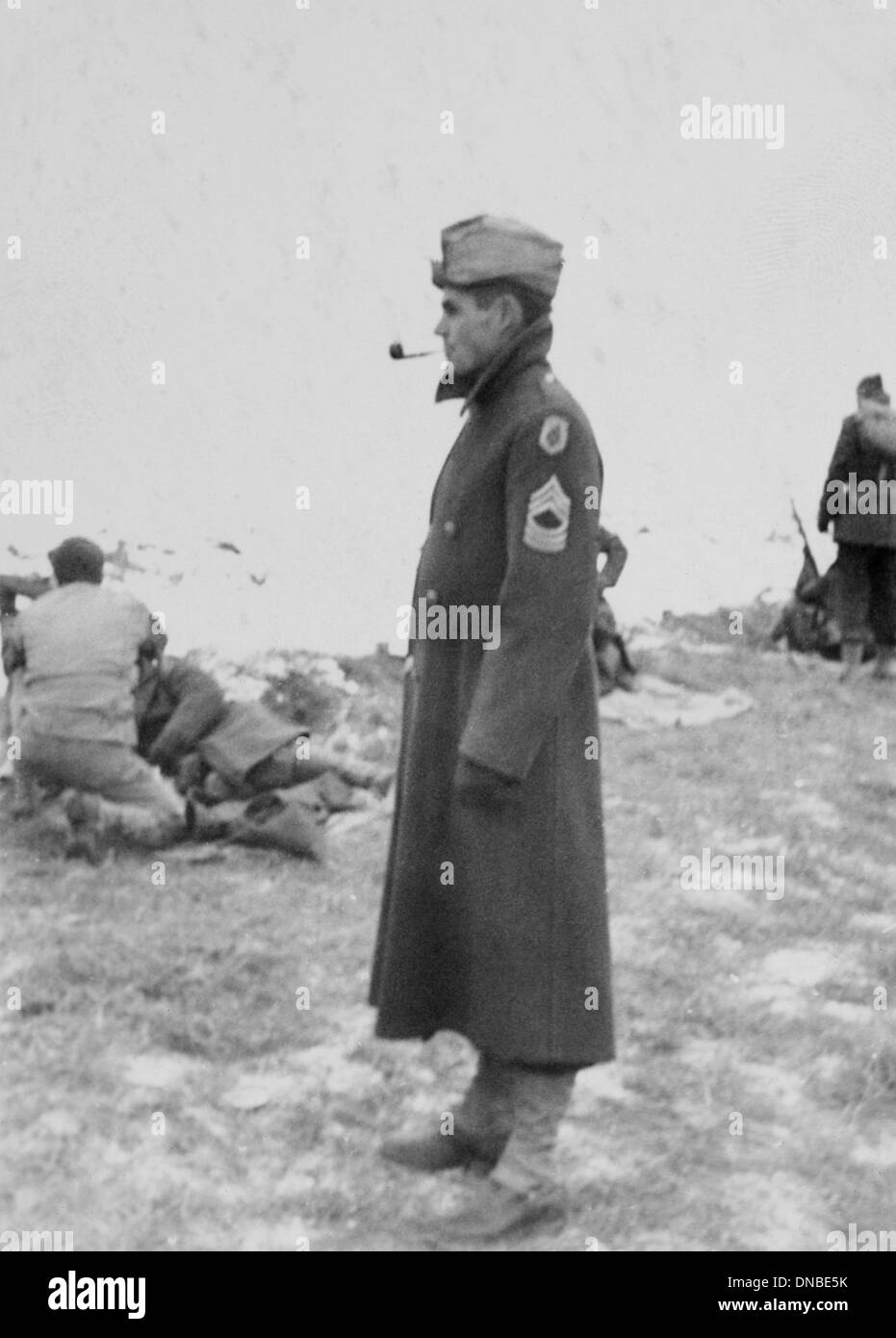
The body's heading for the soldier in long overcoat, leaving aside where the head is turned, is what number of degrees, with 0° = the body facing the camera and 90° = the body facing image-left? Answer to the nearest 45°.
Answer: approximately 90°

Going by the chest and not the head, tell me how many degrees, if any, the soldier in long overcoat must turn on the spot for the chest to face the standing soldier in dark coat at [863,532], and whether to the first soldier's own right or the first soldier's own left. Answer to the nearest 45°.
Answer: approximately 90° to the first soldier's own right

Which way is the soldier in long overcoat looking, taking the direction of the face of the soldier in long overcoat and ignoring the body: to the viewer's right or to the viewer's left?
to the viewer's left
